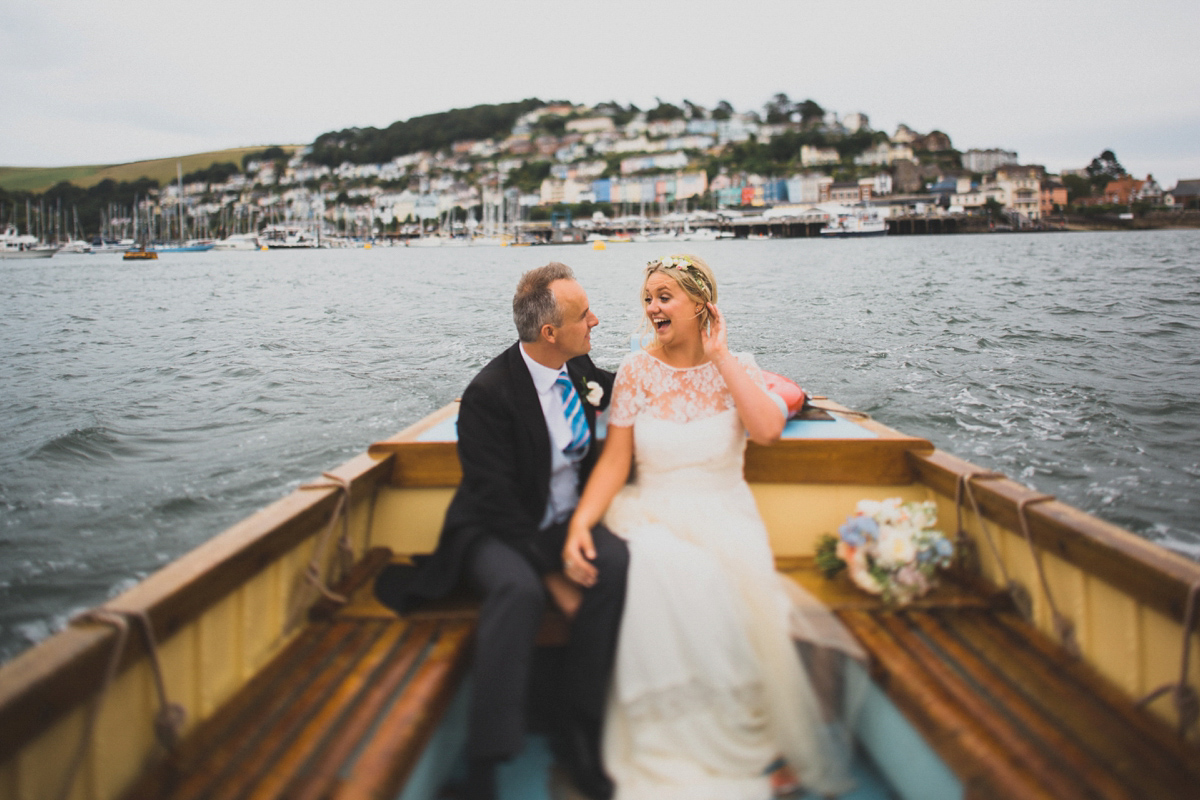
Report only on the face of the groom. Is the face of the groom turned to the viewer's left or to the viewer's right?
to the viewer's right

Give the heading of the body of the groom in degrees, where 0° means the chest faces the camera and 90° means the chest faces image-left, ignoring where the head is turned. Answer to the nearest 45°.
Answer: approximately 315°
